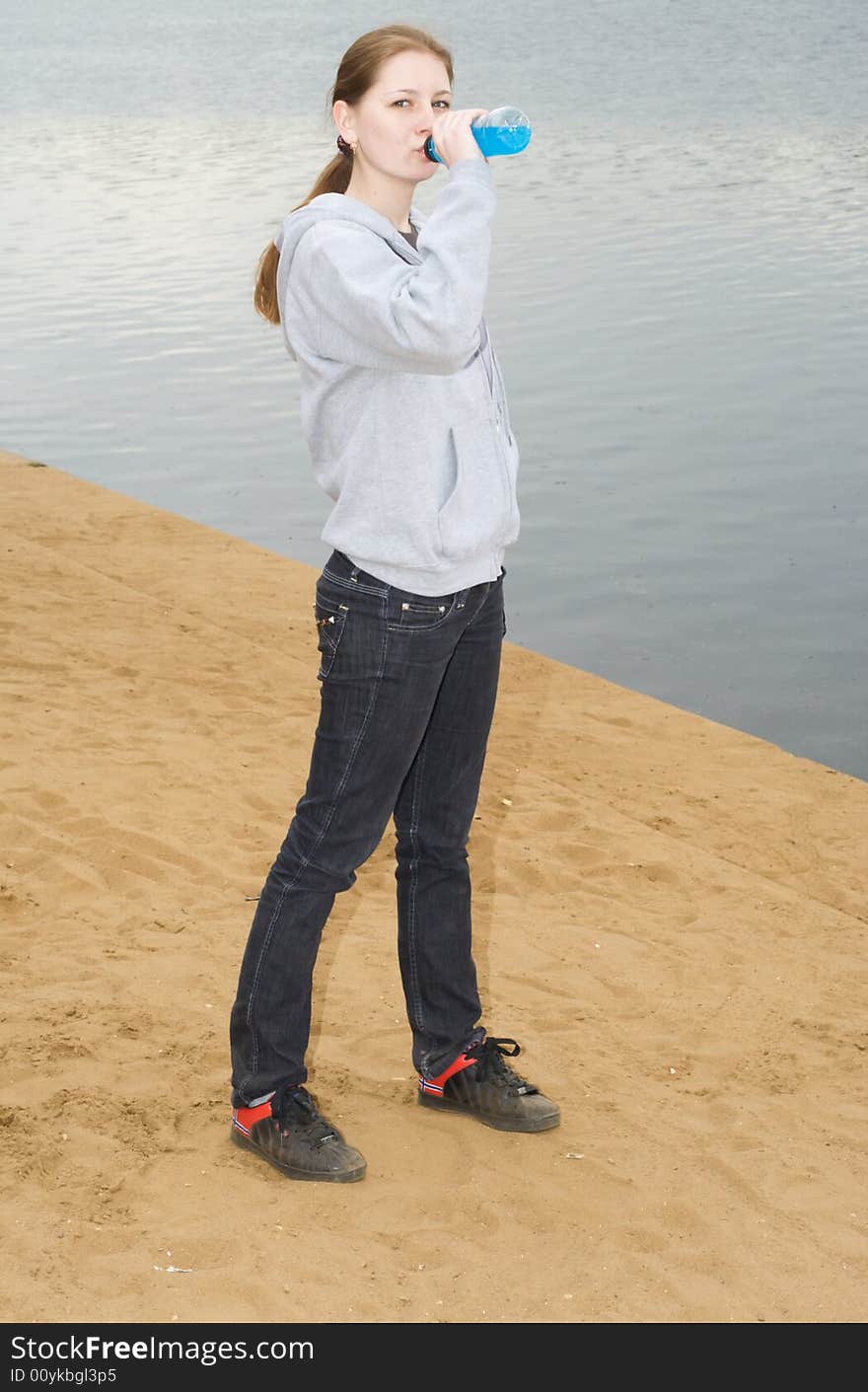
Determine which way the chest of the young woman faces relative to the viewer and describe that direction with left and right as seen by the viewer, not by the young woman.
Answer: facing the viewer and to the right of the viewer

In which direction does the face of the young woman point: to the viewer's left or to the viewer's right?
to the viewer's right
